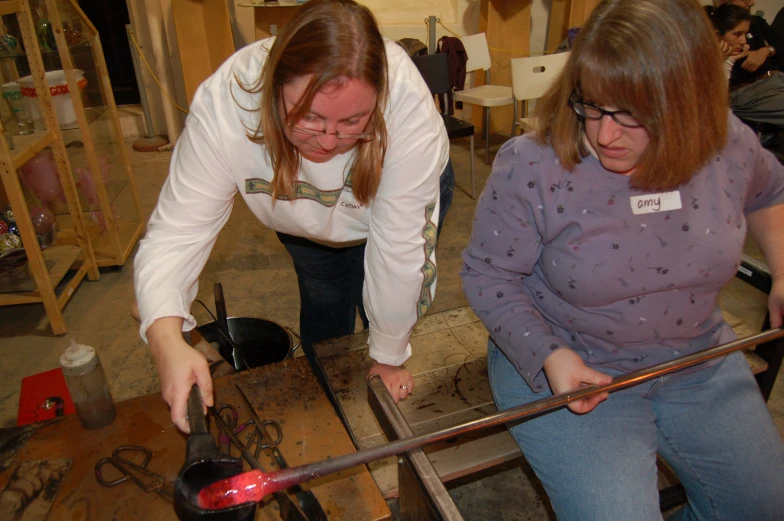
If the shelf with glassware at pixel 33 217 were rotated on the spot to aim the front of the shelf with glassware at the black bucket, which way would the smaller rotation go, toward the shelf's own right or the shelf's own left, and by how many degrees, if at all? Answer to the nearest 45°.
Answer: approximately 45° to the shelf's own right

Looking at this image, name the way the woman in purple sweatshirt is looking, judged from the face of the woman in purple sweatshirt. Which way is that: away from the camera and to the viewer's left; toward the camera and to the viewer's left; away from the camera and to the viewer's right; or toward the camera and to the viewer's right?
toward the camera and to the viewer's left

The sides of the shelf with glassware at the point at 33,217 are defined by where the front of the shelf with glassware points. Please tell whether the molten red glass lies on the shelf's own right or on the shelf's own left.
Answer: on the shelf's own right

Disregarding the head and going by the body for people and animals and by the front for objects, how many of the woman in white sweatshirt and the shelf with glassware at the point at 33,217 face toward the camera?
1

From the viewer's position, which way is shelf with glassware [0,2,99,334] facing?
facing to the right of the viewer

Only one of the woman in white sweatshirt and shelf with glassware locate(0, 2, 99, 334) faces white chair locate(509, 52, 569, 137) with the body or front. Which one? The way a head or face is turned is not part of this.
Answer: the shelf with glassware

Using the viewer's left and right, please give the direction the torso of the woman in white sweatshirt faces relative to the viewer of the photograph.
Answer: facing the viewer

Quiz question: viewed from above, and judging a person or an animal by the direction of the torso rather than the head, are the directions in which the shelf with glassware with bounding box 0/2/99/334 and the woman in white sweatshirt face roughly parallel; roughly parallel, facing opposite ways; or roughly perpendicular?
roughly perpendicular

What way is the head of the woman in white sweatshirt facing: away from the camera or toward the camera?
toward the camera

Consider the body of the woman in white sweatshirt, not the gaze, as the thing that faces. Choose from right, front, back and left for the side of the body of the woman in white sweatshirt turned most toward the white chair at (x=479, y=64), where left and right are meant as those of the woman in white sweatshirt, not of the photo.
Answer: back

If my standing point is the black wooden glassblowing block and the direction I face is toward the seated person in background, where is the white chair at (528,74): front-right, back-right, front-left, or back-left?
front-left

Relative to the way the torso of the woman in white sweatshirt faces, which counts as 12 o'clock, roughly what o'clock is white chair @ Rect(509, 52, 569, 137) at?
The white chair is roughly at 7 o'clock from the woman in white sweatshirt.

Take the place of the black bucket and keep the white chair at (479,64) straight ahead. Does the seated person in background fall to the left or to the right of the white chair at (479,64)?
right
